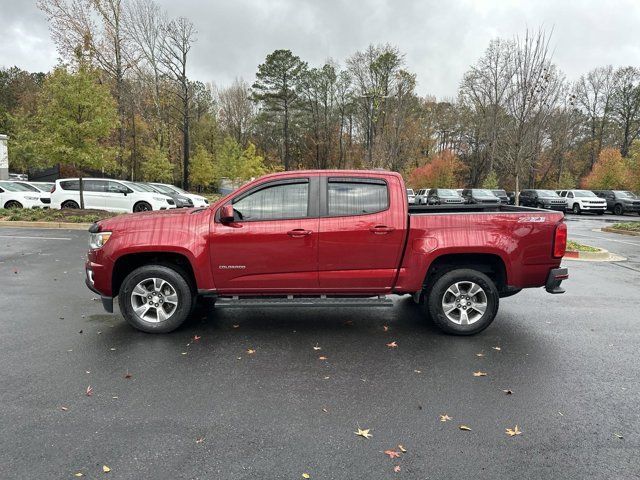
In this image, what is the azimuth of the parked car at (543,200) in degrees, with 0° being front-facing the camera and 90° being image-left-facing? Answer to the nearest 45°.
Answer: approximately 315°

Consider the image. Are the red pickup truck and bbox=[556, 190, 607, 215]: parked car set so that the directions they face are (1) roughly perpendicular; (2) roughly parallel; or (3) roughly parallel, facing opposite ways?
roughly perpendicular

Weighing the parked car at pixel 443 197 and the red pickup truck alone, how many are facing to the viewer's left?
1

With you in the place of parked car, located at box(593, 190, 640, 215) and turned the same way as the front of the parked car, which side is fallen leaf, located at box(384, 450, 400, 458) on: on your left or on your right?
on your right

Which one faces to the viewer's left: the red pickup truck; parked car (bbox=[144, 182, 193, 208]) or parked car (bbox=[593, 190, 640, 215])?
the red pickup truck

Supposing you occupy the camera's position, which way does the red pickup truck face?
facing to the left of the viewer

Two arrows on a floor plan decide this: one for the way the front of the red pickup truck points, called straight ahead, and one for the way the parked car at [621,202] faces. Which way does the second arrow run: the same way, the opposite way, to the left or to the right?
to the left

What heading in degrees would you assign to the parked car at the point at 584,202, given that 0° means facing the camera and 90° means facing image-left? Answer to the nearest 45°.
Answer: approximately 315°

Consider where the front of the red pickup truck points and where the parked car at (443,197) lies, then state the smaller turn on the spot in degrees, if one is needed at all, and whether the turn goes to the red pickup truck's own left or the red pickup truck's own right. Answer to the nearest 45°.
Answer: approximately 90° to the red pickup truck's own right

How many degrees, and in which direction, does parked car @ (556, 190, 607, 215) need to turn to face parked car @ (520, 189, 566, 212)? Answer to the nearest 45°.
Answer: approximately 135° to its right

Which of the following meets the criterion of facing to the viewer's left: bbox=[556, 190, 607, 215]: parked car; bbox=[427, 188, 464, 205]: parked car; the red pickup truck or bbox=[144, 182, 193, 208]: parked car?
the red pickup truck

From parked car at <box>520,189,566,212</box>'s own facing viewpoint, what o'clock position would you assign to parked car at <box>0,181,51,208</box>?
parked car at <box>0,181,51,208</box> is roughly at 3 o'clock from parked car at <box>520,189,566,212</box>.

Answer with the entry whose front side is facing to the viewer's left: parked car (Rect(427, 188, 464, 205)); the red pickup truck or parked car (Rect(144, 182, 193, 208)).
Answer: the red pickup truck
